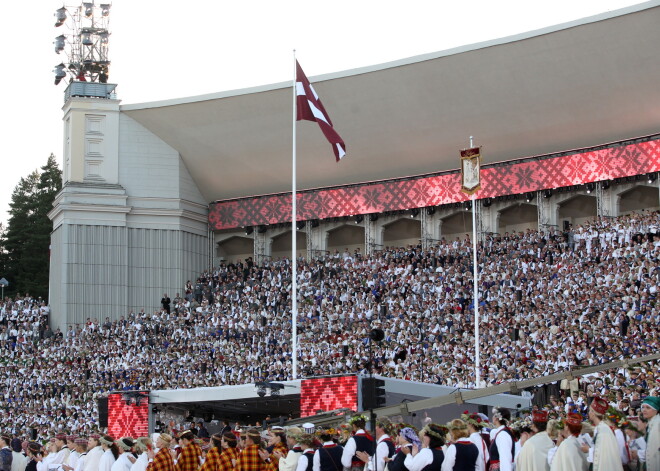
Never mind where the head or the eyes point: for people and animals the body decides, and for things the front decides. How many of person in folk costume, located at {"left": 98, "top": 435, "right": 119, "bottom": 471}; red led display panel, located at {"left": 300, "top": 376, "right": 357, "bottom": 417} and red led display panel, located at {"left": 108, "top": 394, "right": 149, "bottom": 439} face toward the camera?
2

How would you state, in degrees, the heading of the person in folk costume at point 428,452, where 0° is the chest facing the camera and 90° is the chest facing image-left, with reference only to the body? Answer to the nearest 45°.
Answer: approximately 135°

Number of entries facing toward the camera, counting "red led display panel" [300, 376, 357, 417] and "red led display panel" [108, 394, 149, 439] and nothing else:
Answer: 2

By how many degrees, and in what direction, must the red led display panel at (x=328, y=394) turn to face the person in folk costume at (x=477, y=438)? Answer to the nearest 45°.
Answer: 0° — it already faces them

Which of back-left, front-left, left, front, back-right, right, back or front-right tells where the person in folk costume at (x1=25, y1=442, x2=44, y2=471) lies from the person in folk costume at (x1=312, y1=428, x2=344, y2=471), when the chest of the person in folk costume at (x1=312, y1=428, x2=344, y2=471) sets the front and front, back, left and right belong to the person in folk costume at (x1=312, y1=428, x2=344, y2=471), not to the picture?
front-left

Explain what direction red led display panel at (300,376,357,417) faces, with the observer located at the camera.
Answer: facing the viewer

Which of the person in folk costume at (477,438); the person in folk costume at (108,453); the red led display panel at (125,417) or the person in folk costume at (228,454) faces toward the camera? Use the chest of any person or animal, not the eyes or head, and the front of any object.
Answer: the red led display panel
